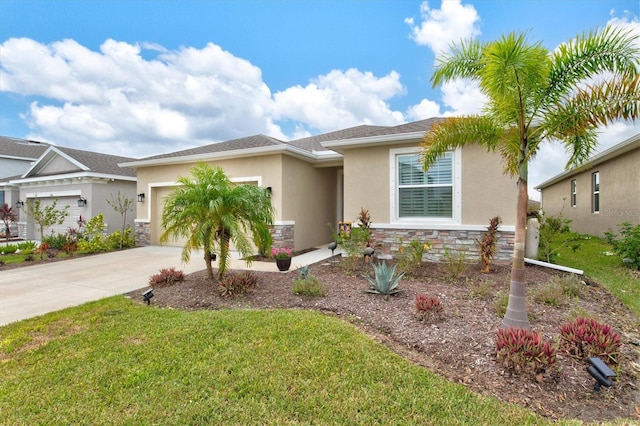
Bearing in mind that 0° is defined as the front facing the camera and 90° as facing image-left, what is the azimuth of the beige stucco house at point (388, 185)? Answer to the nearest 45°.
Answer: approximately 45°

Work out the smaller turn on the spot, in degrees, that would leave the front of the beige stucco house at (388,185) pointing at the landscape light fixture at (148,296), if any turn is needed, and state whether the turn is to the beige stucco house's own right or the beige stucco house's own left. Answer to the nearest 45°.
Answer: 0° — it already faces it

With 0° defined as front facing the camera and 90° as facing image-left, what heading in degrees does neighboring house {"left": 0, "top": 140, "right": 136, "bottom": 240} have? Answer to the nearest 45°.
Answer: approximately 45°

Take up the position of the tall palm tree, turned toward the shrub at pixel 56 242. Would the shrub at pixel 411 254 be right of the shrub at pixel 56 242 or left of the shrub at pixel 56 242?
right

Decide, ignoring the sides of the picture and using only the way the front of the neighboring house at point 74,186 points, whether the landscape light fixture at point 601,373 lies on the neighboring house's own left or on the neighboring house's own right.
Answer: on the neighboring house's own left

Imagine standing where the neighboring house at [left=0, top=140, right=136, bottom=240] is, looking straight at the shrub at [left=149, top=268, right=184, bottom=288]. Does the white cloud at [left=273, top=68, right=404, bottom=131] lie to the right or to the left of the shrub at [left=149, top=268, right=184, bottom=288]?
left

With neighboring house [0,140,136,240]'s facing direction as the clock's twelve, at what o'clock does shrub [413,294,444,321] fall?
The shrub is roughly at 10 o'clock from the neighboring house.

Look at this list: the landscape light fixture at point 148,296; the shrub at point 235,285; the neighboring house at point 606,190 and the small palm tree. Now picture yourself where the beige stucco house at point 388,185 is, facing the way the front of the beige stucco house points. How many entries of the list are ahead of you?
3

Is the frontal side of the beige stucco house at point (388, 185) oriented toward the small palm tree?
yes
